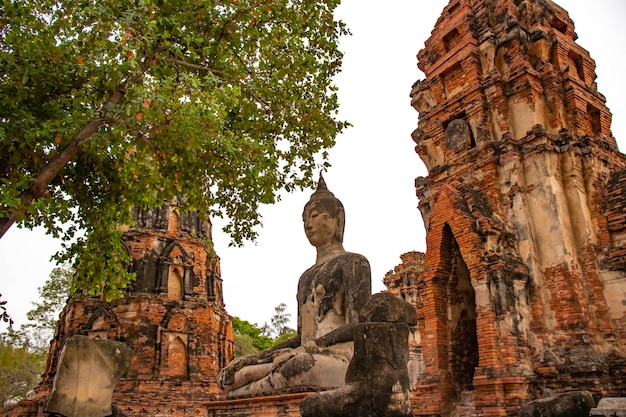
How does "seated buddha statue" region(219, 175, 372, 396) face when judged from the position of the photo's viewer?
facing the viewer and to the left of the viewer

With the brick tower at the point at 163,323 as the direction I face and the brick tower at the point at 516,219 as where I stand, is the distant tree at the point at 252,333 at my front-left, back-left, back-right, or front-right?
front-right

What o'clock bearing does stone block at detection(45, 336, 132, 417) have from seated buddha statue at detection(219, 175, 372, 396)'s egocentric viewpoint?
The stone block is roughly at 1 o'clock from the seated buddha statue.

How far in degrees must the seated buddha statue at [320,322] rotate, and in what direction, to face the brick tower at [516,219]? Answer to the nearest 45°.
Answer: approximately 180°

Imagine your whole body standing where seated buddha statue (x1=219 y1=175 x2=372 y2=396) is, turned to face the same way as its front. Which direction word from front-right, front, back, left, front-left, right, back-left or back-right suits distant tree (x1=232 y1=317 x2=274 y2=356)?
back-right

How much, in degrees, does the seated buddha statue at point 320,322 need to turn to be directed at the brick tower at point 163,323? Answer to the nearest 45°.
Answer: approximately 135° to its right

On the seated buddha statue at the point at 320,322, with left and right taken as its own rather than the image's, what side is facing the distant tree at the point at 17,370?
right

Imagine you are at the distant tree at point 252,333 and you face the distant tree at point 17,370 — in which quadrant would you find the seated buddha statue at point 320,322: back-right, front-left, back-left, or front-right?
front-left

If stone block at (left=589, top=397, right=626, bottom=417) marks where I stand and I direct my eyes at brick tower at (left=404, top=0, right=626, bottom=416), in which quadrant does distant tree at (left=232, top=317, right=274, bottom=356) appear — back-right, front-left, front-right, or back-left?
front-left

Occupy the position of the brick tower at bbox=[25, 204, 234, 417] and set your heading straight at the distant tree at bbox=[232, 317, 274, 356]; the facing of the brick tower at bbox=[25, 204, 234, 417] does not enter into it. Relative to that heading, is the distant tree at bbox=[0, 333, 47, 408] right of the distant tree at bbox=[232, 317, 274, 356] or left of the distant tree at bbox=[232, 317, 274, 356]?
left
